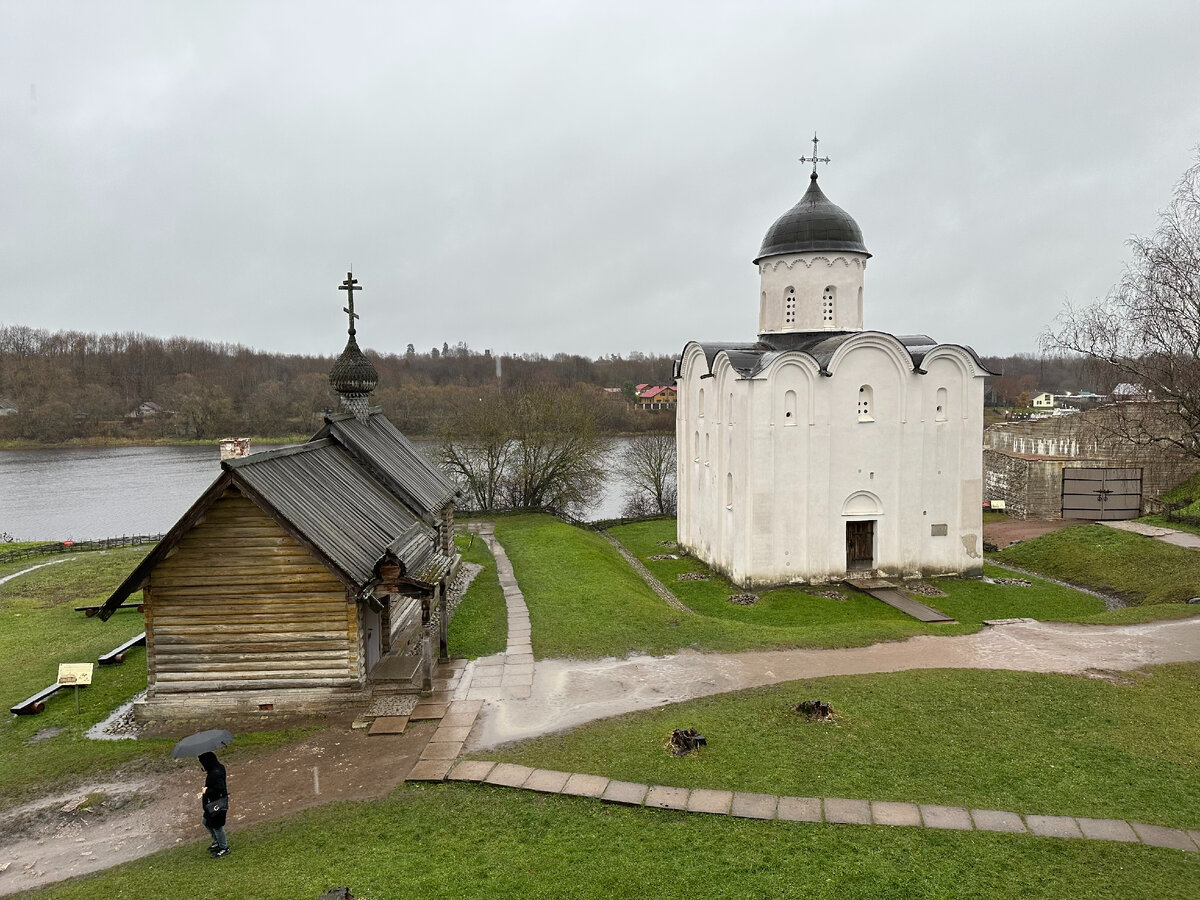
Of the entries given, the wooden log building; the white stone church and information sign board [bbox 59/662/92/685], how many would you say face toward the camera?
2

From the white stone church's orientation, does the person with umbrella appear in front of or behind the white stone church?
in front

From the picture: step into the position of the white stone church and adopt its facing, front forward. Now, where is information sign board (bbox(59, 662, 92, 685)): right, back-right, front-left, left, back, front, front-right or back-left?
front-right

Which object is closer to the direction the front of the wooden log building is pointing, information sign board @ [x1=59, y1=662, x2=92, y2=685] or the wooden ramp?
the wooden ramp

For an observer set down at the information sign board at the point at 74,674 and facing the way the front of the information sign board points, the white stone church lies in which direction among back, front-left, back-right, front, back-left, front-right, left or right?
left

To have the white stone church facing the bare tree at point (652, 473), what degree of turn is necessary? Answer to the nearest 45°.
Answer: approximately 135° to its right

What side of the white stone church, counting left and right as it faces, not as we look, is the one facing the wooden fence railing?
right

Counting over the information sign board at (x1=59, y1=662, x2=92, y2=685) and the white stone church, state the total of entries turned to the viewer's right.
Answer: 0

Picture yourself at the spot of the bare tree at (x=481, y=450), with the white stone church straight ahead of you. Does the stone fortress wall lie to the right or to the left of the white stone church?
left

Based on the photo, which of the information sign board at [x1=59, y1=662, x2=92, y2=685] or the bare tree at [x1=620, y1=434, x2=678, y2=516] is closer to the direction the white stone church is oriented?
the information sign board

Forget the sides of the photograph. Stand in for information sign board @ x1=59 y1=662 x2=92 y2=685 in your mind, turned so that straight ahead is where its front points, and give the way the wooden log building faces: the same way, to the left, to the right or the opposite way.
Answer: to the left

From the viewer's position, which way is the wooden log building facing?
facing to the right of the viewer

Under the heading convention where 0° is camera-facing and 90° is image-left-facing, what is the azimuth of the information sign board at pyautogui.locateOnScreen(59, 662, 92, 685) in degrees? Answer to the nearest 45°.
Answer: approximately 0°

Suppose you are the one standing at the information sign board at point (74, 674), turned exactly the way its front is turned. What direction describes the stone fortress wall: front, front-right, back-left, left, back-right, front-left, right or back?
left
